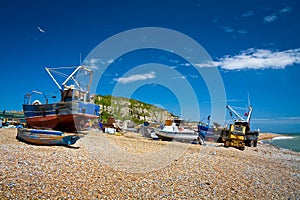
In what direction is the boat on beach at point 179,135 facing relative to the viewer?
to the viewer's left

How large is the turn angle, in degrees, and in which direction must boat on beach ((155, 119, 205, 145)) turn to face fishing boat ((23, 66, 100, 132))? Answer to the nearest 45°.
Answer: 0° — it already faces it

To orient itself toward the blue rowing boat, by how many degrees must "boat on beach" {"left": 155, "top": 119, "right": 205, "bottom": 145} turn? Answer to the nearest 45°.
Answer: approximately 45° to its left

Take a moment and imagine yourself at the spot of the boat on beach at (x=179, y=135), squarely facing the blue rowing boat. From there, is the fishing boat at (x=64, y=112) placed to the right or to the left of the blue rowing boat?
right
